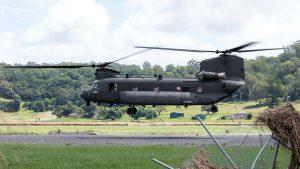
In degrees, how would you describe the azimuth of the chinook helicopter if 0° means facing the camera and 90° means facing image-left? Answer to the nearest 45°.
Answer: approximately 90°
